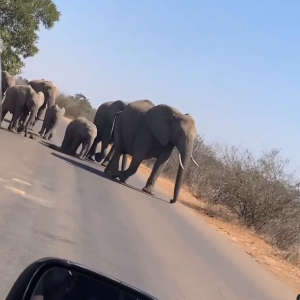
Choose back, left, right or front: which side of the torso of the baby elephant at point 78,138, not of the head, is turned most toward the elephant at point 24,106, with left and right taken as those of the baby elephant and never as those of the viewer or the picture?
back

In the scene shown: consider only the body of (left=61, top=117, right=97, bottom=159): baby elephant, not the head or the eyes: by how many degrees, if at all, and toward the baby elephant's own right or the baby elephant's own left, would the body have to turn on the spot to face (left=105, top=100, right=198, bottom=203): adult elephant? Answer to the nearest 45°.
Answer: approximately 45° to the baby elephant's own right

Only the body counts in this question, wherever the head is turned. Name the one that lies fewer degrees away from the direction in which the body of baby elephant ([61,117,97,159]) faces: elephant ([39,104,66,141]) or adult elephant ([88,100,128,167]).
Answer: the adult elephant

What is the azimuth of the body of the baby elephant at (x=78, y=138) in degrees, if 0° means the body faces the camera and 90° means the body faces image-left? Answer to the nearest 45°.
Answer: approximately 270°

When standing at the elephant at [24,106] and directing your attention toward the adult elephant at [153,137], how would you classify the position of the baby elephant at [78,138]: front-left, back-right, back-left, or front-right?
front-left

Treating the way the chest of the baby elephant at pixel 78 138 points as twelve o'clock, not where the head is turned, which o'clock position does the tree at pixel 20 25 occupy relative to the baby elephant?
The tree is roughly at 8 o'clock from the baby elephant.
